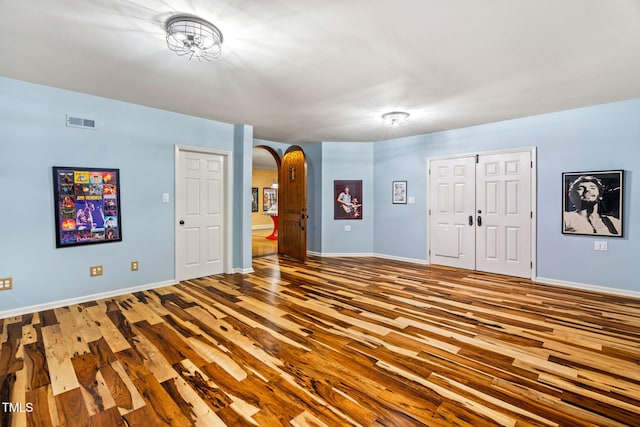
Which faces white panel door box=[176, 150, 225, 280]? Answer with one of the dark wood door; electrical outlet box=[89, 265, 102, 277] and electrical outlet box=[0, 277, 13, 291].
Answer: the dark wood door

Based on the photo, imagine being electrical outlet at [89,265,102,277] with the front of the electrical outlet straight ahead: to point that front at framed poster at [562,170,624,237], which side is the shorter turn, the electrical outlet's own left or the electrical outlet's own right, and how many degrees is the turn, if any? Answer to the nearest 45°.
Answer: approximately 45° to the electrical outlet's own left

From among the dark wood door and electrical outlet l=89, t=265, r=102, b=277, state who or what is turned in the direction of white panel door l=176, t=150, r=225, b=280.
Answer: the dark wood door

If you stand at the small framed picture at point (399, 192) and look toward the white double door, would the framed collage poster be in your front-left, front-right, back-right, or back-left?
back-right

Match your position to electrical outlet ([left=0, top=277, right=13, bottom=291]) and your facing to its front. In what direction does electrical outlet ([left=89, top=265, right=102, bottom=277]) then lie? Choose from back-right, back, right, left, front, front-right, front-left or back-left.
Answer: left

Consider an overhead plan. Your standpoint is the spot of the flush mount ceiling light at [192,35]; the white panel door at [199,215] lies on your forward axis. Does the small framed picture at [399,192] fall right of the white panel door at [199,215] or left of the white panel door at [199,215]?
right

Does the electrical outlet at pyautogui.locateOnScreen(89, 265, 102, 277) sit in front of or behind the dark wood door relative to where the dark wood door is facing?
in front

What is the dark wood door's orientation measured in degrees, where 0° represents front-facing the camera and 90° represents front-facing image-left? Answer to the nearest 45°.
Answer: approximately 45°

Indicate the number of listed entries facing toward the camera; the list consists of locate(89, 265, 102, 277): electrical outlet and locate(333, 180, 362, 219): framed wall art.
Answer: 2

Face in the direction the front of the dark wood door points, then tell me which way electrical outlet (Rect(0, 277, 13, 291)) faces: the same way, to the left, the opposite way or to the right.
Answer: to the left
